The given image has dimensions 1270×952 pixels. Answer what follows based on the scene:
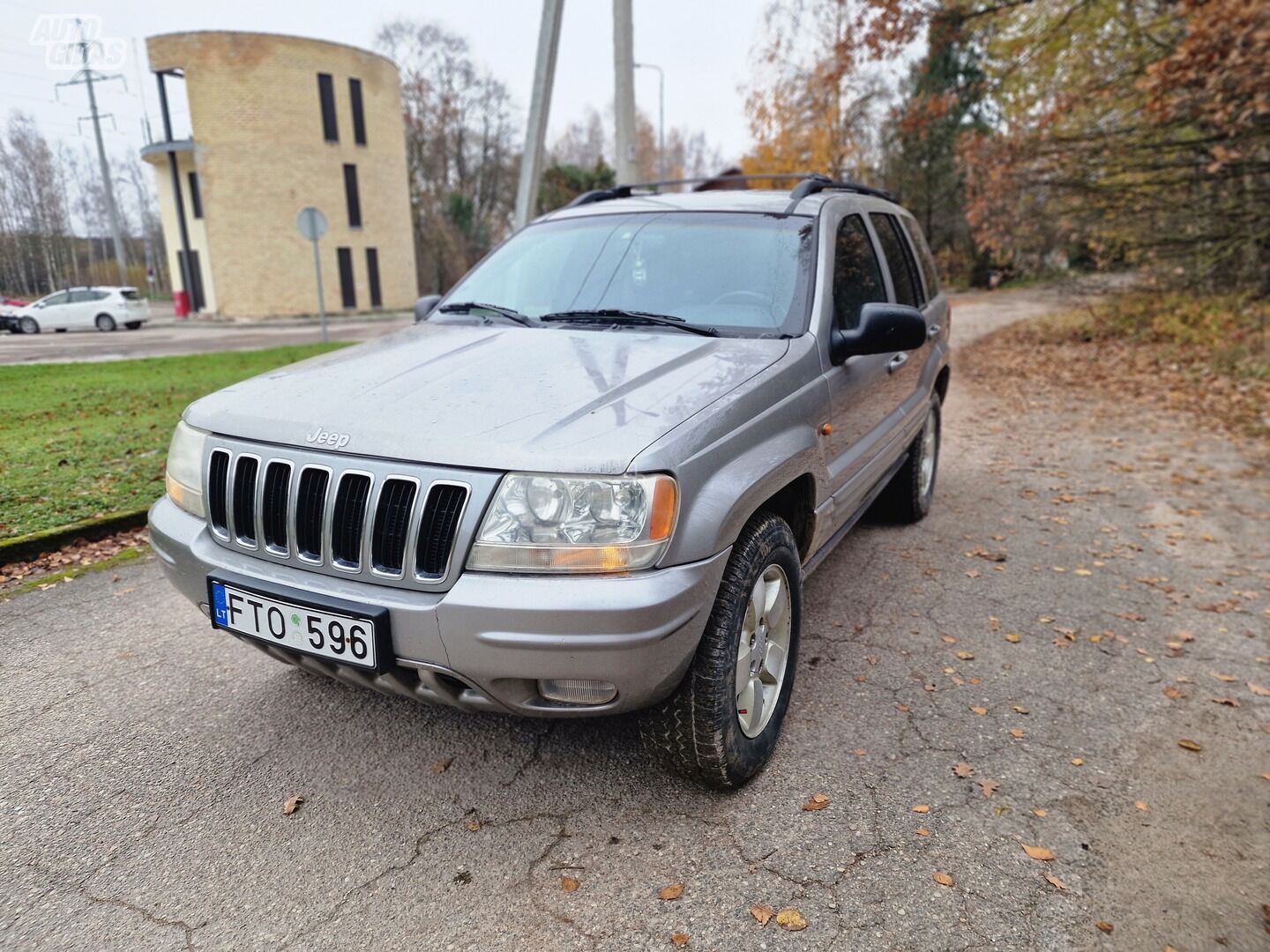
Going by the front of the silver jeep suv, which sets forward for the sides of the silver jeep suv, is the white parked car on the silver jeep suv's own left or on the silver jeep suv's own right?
on the silver jeep suv's own right

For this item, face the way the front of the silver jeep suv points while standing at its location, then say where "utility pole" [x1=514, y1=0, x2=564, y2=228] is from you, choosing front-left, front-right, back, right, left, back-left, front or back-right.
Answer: back-right

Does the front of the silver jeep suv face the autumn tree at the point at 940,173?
no

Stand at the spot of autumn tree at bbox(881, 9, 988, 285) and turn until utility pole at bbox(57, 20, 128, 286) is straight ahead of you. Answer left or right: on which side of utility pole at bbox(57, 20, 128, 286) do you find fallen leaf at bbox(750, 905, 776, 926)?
left

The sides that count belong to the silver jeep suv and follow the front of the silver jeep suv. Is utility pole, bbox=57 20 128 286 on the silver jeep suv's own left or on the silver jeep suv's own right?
on the silver jeep suv's own right

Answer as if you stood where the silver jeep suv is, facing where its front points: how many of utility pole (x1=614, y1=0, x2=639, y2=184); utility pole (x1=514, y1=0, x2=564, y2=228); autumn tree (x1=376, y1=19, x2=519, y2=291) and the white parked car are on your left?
0

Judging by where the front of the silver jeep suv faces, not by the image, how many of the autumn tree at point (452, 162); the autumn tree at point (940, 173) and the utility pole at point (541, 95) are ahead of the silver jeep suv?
0

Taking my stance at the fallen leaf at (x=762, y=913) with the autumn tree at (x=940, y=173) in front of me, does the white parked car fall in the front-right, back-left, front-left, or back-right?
front-left

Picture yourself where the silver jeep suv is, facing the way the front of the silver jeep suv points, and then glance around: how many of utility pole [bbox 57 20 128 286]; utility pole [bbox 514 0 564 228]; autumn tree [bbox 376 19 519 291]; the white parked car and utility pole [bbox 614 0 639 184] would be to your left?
0

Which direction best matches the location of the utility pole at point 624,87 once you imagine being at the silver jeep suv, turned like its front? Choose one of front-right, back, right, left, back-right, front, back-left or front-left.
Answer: back-right

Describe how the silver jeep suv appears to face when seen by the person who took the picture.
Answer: facing the viewer and to the left of the viewer
